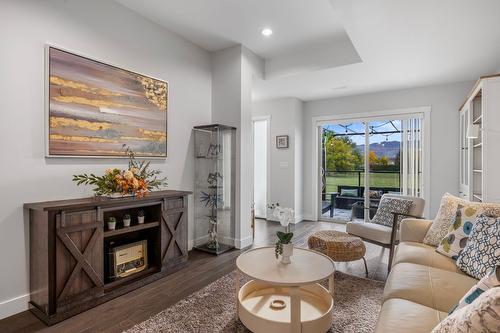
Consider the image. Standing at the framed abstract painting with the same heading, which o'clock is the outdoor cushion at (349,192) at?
The outdoor cushion is roughly at 10 o'clock from the framed abstract painting.

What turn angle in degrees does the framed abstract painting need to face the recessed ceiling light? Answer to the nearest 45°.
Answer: approximately 45° to its left

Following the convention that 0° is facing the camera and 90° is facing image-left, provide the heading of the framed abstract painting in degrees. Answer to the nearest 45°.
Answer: approximately 315°

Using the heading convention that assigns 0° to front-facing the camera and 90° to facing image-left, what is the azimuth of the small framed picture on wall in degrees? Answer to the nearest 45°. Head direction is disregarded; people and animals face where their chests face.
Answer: approximately 0°

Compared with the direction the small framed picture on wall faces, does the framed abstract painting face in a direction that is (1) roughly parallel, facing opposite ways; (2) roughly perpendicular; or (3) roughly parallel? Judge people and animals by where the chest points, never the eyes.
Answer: roughly perpendicular

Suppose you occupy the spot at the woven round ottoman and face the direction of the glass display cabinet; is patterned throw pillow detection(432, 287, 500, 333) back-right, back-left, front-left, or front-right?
back-left

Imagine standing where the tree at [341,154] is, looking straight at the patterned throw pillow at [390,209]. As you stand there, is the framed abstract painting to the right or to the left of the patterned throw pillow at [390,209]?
right

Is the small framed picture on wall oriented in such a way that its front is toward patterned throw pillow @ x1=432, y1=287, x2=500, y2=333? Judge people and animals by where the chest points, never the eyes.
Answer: yes
